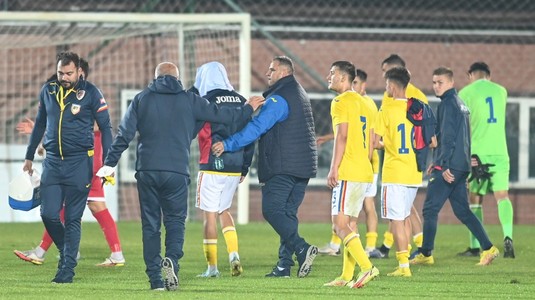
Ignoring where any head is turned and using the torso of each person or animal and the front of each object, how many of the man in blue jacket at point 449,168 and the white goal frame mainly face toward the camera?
1

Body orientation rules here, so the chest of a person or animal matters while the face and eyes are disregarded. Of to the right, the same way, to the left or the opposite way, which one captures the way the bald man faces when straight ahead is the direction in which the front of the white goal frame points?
the opposite way

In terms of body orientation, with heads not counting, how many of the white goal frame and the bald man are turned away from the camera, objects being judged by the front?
1

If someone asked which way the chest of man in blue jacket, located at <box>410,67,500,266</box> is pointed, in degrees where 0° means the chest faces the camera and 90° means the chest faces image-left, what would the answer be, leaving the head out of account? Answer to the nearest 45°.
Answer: approximately 90°

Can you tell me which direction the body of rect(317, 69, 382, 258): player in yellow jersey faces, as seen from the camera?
to the viewer's left

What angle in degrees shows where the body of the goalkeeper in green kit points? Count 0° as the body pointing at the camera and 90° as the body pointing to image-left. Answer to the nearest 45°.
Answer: approximately 135°

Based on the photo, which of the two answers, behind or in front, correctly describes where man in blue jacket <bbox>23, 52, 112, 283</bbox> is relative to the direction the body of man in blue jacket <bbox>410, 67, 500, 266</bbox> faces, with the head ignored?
in front

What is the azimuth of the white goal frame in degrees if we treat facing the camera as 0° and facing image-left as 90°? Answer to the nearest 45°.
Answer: approximately 0°

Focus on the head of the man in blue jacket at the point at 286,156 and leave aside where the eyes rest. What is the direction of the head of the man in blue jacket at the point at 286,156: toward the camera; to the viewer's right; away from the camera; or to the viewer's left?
to the viewer's left

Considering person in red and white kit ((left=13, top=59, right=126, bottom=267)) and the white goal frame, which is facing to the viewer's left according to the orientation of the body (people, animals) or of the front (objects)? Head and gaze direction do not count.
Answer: the person in red and white kit
